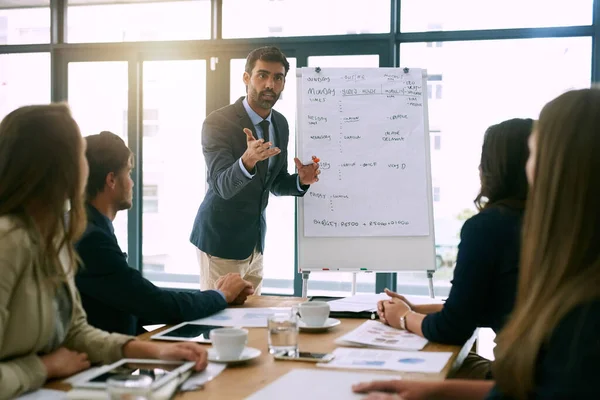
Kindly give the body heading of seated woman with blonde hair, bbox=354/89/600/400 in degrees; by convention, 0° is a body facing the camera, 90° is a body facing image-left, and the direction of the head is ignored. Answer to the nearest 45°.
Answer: approximately 135°

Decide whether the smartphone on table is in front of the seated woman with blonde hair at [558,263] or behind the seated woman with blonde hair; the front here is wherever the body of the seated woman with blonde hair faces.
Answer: in front

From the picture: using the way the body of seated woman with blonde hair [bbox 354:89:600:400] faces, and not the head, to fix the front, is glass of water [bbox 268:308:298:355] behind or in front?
in front

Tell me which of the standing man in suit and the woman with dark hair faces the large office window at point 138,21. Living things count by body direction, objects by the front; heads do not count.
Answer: the woman with dark hair

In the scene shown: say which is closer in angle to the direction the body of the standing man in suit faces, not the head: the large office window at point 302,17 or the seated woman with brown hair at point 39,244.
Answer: the seated woman with brown hair

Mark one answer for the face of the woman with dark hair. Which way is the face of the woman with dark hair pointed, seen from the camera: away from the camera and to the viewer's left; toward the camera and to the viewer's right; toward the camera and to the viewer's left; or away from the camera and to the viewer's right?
away from the camera and to the viewer's left

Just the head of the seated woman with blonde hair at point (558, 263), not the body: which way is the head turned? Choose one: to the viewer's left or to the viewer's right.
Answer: to the viewer's left

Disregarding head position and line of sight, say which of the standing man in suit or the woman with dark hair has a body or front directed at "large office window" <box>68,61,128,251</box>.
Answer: the woman with dark hair

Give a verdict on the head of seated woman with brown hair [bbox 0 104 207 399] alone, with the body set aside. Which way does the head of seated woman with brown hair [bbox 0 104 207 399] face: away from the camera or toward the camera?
away from the camera

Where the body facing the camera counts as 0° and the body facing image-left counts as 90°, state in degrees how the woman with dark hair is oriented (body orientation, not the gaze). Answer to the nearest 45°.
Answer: approximately 135°

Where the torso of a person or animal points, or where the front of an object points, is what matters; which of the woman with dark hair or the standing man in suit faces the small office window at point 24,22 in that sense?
the woman with dark hair

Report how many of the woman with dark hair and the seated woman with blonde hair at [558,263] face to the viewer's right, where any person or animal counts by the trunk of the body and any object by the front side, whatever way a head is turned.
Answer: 0

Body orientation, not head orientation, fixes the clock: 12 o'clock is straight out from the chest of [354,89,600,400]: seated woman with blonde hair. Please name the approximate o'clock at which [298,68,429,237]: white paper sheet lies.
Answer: The white paper sheet is roughly at 1 o'clock from the seated woman with blonde hair.

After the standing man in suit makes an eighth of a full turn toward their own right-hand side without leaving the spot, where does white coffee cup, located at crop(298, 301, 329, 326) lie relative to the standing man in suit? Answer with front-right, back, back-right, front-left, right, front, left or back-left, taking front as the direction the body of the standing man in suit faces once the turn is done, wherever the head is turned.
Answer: front

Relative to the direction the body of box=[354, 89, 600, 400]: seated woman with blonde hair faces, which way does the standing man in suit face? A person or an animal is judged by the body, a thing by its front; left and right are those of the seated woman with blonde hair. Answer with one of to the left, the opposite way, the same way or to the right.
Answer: the opposite way

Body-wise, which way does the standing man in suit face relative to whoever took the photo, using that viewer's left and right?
facing the viewer and to the right of the viewer

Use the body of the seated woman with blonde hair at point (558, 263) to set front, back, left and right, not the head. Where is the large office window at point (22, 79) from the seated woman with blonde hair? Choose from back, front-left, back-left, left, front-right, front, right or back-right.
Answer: front

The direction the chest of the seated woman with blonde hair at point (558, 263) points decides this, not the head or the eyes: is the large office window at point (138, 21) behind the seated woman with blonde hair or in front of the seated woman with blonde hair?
in front

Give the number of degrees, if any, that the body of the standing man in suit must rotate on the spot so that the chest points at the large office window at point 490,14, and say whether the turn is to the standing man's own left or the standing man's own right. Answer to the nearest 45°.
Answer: approximately 90° to the standing man's own left
